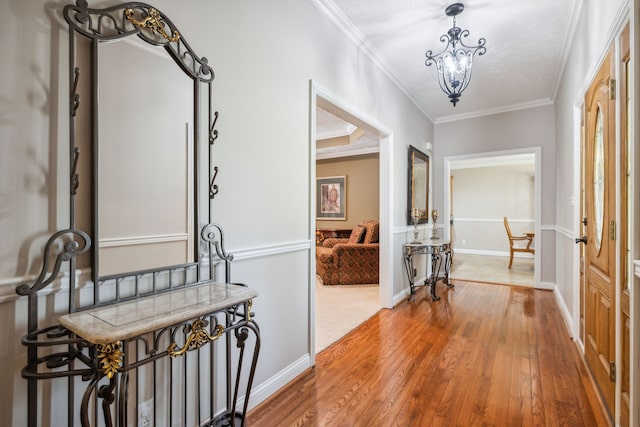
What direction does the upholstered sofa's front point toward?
to the viewer's left

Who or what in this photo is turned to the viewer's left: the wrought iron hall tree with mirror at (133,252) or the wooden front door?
the wooden front door

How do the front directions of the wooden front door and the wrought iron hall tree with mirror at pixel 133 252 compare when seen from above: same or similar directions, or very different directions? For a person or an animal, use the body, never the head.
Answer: very different directions

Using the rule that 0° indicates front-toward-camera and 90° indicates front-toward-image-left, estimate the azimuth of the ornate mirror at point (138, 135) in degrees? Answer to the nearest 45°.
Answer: approximately 315°

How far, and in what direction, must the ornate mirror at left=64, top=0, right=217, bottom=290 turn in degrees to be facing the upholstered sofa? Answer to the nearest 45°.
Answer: approximately 90° to its left

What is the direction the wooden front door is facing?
to the viewer's left

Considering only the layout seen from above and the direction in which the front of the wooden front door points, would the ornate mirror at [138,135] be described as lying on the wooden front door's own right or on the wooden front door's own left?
on the wooden front door's own left

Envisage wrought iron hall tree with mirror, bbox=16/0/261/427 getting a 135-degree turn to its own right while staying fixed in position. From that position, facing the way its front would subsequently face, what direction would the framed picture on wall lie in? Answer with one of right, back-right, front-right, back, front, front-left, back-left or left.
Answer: back-right

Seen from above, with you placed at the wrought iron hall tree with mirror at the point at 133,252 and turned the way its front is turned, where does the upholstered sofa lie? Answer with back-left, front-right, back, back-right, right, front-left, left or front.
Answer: left

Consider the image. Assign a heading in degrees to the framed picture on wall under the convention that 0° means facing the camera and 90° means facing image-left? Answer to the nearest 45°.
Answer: approximately 45°

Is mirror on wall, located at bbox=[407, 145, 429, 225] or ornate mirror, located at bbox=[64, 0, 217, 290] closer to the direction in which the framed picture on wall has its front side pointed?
the ornate mirror
